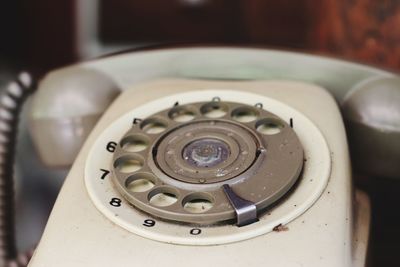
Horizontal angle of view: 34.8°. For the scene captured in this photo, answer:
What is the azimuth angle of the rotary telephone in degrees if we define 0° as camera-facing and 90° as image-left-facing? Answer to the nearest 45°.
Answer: approximately 0°
